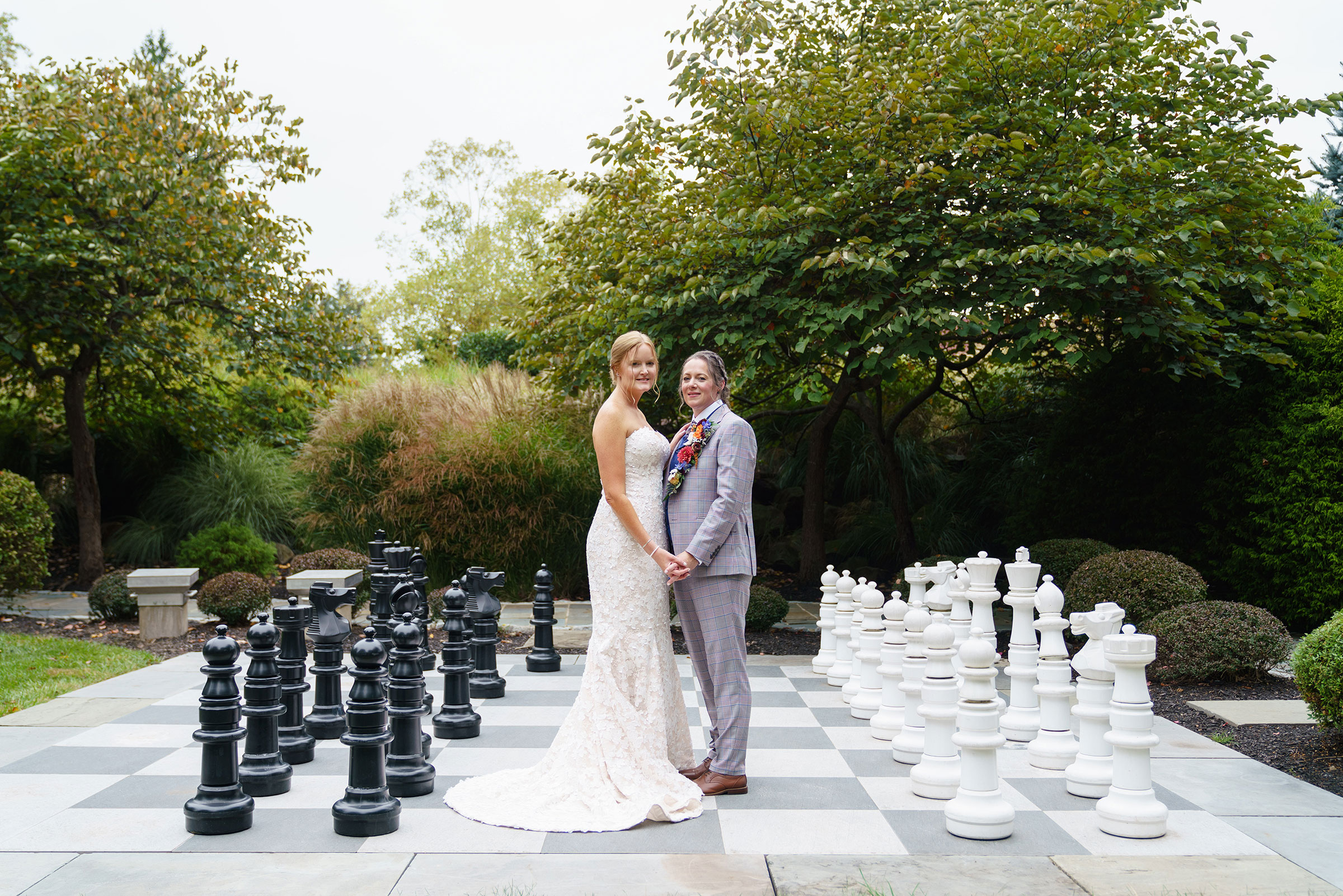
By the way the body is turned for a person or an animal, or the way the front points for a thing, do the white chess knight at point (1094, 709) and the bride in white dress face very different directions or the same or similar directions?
very different directions

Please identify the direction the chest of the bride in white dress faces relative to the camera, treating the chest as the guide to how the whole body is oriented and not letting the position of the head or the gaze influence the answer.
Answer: to the viewer's right

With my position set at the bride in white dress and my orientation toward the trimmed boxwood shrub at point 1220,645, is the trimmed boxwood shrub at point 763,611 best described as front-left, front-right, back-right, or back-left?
front-left

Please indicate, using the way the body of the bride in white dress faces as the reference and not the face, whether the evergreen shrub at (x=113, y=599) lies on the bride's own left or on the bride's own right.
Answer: on the bride's own left

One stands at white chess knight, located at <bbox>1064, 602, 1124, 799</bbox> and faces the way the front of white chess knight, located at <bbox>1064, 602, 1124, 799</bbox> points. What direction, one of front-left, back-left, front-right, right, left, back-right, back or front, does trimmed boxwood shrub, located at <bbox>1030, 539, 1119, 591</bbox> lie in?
right

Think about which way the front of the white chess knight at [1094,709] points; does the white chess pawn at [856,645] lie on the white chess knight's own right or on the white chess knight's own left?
on the white chess knight's own right

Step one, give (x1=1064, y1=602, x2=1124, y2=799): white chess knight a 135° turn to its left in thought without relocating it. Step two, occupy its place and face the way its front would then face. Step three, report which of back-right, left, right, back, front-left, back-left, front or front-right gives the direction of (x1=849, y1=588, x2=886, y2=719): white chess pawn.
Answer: back

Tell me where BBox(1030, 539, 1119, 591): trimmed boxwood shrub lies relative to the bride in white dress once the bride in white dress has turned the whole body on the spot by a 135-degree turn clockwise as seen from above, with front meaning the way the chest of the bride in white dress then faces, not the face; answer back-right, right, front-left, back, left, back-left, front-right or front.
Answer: back

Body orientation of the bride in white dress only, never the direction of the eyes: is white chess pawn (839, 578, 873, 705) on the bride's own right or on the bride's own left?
on the bride's own left

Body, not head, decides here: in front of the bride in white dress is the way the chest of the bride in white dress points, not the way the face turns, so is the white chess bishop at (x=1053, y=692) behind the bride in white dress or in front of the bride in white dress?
in front

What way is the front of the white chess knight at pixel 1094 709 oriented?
to the viewer's left

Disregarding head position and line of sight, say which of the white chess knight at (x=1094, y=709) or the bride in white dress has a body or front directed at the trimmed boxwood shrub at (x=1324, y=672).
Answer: the bride in white dress

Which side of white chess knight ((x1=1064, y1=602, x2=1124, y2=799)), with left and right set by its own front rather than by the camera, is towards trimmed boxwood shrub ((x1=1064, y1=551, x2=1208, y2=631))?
right

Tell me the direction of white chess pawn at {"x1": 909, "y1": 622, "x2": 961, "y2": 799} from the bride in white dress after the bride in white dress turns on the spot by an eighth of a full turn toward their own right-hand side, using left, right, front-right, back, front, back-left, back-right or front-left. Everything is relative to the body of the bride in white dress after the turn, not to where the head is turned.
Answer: front-left

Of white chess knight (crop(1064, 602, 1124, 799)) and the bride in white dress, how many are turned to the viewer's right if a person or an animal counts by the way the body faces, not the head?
1

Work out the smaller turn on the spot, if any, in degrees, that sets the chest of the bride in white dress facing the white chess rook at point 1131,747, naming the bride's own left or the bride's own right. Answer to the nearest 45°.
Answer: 0° — they already face it

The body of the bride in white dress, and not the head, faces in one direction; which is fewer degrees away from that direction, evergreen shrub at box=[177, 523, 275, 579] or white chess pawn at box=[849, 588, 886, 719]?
the white chess pawn

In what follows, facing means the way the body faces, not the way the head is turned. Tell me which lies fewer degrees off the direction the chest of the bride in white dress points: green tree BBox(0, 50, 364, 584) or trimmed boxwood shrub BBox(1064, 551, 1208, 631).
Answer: the trimmed boxwood shrub

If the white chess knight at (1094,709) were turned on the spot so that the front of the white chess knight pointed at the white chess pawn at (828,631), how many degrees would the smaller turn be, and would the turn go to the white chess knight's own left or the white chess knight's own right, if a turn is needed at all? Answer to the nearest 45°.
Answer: approximately 45° to the white chess knight's own right
